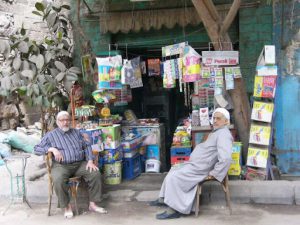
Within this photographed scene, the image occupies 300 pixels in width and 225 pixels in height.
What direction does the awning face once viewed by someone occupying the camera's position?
facing the viewer

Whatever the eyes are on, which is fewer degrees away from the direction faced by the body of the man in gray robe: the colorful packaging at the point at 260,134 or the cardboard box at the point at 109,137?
the cardboard box

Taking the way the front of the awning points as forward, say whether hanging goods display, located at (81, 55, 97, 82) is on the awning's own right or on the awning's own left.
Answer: on the awning's own right

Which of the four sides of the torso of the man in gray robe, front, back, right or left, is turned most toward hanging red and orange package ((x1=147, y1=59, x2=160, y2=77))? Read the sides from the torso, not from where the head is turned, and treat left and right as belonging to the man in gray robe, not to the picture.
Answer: right

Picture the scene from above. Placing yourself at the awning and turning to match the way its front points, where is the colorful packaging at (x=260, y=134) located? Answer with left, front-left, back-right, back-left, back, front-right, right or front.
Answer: front-left

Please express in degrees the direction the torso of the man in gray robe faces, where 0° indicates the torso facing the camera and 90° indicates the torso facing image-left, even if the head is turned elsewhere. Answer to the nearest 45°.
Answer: approximately 90°

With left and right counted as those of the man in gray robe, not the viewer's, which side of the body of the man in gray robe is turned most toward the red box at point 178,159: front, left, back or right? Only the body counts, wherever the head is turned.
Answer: right

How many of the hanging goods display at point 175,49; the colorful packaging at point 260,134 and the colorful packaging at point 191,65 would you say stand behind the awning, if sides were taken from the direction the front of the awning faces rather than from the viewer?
0

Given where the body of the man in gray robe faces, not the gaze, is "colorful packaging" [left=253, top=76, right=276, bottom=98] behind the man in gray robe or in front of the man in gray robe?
behind

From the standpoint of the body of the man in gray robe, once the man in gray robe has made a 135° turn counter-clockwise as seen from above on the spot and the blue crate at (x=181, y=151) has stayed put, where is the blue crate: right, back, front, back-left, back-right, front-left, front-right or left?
back-left
